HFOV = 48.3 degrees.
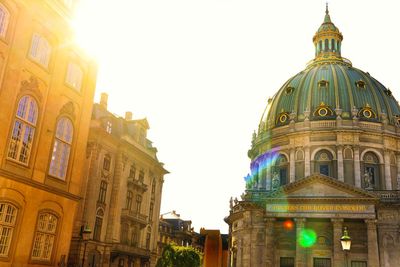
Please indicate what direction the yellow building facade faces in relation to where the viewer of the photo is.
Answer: facing the viewer and to the right of the viewer

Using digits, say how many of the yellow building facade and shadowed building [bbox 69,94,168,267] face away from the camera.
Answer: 0

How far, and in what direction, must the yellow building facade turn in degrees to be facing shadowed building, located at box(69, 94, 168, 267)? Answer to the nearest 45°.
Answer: approximately 135° to its left

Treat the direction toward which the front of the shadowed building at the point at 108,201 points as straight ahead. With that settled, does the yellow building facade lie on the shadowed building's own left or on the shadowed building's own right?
on the shadowed building's own right
